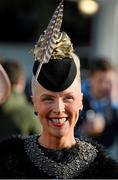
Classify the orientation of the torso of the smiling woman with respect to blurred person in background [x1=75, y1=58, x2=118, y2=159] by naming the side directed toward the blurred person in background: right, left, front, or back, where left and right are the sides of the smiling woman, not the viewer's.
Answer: back

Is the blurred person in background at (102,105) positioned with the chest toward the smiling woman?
yes

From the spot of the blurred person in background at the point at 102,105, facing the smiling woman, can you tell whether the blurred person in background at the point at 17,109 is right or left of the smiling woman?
right

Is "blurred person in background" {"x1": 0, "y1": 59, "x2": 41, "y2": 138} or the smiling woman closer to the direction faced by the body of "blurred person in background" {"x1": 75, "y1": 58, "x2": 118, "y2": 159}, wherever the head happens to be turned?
the smiling woman

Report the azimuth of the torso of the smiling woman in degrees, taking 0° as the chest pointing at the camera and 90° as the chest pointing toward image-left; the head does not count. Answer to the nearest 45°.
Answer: approximately 0°

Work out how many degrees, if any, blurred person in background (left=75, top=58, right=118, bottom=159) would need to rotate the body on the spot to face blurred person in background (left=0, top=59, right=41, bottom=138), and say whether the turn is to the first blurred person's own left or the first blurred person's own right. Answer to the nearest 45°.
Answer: approximately 45° to the first blurred person's own right

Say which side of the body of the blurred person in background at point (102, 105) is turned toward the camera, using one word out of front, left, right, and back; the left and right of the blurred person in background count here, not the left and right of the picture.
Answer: front

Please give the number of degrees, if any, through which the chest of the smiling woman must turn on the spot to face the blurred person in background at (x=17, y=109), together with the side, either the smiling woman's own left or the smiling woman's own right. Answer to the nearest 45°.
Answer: approximately 180°

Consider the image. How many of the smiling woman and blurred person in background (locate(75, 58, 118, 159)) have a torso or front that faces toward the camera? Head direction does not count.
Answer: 2
